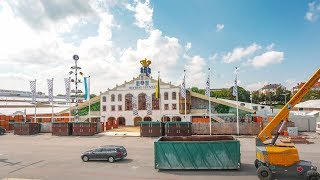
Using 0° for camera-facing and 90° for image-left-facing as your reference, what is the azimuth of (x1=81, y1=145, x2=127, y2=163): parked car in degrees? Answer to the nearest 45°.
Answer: approximately 135°

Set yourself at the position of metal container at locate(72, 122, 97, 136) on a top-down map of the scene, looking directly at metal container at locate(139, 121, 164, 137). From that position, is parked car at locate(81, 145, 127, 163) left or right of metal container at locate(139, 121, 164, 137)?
right

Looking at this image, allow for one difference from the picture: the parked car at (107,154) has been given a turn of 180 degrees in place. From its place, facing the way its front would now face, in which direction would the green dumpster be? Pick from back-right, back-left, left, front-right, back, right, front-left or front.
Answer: front

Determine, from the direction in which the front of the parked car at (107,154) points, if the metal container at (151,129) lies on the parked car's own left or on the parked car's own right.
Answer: on the parked car's own right

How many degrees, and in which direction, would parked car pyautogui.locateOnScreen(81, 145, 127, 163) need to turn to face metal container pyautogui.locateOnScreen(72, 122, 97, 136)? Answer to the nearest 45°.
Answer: approximately 45° to its right

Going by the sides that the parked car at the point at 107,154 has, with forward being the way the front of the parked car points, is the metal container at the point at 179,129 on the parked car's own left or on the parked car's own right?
on the parked car's own right
